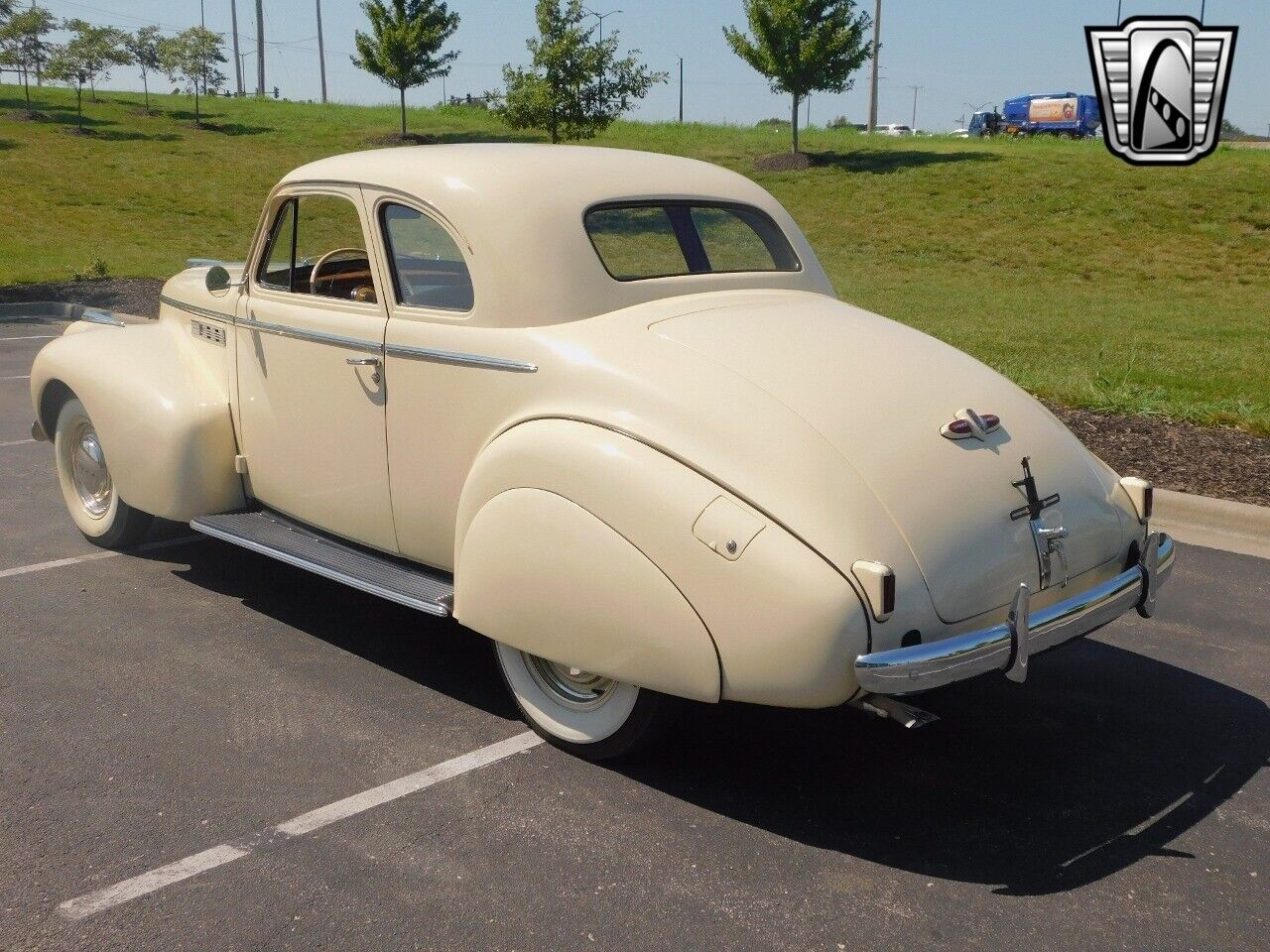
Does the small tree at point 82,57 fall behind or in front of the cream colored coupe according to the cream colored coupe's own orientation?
in front

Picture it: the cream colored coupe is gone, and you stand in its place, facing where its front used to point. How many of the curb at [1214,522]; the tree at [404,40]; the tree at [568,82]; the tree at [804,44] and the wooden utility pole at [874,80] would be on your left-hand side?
0

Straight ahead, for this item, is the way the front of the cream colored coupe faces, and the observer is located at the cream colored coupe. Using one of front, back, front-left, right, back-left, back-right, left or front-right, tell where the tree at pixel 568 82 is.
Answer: front-right

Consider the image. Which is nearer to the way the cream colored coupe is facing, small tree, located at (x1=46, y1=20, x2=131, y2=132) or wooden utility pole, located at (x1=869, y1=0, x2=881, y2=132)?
the small tree

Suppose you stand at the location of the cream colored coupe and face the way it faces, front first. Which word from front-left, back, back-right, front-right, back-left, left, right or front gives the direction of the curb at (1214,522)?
right

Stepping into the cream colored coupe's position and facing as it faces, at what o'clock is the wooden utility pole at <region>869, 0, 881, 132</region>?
The wooden utility pole is roughly at 2 o'clock from the cream colored coupe.

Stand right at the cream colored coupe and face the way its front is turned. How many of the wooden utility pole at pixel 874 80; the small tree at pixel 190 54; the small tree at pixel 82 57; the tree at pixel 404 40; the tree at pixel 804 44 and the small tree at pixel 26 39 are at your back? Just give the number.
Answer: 0

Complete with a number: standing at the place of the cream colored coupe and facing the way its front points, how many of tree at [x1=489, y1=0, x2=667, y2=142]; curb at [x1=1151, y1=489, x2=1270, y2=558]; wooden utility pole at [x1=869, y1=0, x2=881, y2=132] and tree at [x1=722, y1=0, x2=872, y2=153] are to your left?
0

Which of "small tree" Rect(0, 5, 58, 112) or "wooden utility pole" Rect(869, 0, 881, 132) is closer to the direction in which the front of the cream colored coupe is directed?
the small tree

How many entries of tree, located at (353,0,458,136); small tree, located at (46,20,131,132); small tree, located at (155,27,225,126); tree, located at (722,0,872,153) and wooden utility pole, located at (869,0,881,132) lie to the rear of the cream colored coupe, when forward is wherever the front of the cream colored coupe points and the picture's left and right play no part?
0

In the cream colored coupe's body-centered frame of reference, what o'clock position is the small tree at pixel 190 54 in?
The small tree is roughly at 1 o'clock from the cream colored coupe.

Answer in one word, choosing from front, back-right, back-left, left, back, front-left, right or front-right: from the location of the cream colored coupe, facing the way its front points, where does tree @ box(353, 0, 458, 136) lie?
front-right

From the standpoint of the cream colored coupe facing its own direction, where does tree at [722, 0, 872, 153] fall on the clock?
The tree is roughly at 2 o'clock from the cream colored coupe.

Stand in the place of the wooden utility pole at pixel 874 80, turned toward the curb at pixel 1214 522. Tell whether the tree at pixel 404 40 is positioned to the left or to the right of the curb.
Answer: right

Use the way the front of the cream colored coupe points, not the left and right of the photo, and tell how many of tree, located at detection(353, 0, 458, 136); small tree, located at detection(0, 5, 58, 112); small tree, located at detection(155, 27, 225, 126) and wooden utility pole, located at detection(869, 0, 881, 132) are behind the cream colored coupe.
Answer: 0

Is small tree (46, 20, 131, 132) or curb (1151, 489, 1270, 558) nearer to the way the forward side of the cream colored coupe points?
the small tree

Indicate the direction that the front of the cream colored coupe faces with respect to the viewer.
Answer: facing away from the viewer and to the left of the viewer
